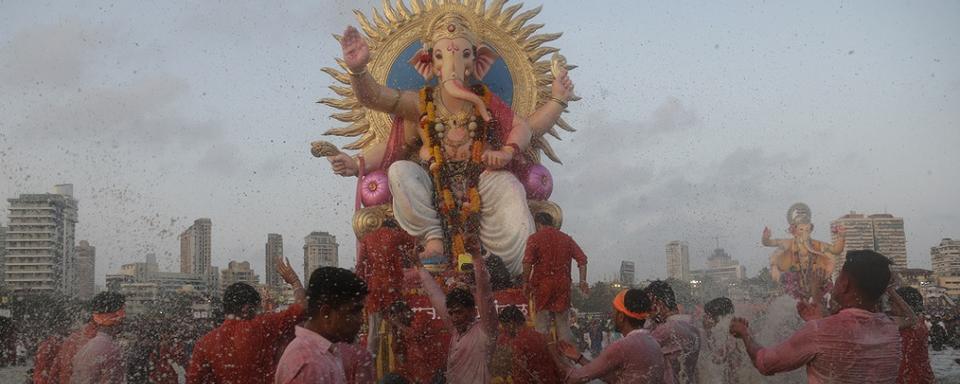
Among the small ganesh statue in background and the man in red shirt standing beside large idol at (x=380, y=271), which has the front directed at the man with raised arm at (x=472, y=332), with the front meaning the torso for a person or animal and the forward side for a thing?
the small ganesh statue in background

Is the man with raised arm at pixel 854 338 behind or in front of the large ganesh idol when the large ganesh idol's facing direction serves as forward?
in front

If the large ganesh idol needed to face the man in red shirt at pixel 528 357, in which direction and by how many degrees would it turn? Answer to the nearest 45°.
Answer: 0° — it already faces them

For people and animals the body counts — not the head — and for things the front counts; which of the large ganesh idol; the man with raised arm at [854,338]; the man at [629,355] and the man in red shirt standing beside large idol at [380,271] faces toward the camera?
the large ganesh idol

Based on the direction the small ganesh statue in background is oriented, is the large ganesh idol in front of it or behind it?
in front

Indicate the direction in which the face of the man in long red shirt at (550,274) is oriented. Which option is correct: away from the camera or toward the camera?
away from the camera

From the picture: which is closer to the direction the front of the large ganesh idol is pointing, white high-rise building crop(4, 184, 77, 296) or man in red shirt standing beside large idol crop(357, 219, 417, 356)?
the man in red shirt standing beside large idol

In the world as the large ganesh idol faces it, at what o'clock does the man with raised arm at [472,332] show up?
The man with raised arm is roughly at 12 o'clock from the large ganesh idol.

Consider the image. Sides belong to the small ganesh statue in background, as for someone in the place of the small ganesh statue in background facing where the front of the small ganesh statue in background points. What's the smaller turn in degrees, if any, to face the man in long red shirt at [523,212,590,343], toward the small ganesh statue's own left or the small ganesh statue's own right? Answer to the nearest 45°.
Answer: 0° — it already faces them

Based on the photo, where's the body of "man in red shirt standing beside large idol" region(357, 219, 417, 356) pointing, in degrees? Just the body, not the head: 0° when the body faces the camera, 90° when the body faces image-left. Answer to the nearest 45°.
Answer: approximately 180°

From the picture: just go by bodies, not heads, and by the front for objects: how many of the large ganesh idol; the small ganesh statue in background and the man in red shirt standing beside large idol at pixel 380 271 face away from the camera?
1

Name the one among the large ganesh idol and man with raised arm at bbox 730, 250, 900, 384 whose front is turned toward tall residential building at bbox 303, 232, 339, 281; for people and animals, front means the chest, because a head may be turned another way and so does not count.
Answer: the man with raised arm

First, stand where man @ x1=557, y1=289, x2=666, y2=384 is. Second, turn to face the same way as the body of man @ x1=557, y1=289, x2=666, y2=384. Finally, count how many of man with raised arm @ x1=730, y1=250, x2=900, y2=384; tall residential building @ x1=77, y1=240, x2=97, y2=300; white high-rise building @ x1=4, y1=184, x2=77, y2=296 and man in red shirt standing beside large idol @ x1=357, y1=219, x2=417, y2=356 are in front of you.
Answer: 3

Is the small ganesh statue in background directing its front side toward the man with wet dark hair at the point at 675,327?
yes
